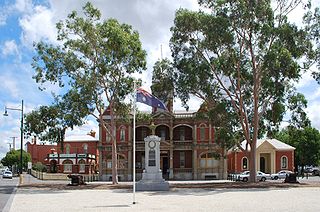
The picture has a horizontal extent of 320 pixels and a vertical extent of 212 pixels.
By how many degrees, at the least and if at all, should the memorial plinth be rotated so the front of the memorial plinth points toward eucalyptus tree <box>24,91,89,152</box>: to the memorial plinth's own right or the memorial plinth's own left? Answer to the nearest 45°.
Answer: approximately 135° to the memorial plinth's own right

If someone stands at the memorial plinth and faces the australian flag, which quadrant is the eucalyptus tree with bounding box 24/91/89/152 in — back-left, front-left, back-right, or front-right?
back-right

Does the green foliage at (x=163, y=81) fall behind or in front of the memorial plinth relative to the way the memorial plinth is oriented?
behind

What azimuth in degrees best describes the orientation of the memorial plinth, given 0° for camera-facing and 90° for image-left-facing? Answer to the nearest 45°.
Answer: approximately 0°

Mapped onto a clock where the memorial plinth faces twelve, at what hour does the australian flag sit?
The australian flag is roughly at 12 o'clock from the memorial plinth.

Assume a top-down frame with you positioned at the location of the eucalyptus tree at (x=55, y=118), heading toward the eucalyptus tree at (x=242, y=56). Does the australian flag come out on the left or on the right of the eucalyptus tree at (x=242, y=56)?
right

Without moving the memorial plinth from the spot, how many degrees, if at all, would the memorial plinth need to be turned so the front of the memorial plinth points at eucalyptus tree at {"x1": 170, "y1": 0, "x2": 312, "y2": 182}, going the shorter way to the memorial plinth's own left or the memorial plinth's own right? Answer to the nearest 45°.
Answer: approximately 135° to the memorial plinth's own left

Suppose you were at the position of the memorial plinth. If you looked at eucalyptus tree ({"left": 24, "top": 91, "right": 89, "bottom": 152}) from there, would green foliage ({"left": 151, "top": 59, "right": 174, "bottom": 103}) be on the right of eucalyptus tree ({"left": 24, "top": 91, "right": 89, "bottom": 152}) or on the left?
right

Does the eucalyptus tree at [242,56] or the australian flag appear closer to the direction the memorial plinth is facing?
the australian flag

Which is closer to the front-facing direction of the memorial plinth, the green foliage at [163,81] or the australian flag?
the australian flag
